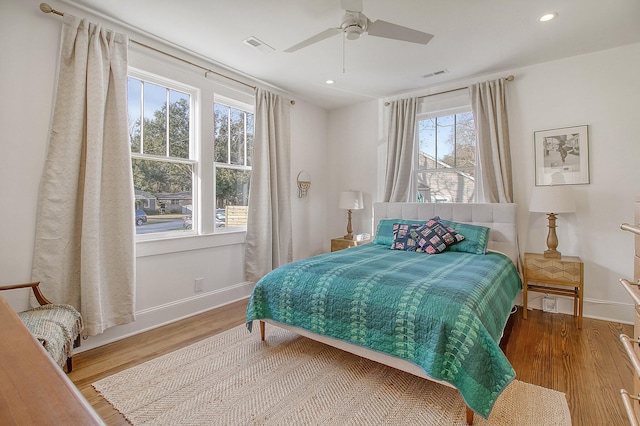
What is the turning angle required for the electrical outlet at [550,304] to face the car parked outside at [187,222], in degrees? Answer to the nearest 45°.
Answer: approximately 45° to its right

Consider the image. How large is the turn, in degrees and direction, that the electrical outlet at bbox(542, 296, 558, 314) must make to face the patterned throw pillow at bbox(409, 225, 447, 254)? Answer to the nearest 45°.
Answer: approximately 45° to its right

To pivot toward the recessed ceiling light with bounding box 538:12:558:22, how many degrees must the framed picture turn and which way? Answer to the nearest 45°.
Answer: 0° — it already faces it

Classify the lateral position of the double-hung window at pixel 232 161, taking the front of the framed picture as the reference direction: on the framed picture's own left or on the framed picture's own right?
on the framed picture's own right

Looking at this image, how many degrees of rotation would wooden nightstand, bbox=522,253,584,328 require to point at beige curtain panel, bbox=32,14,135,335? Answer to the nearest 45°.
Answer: approximately 45° to its right

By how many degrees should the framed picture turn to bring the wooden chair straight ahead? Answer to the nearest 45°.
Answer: approximately 45° to its right
